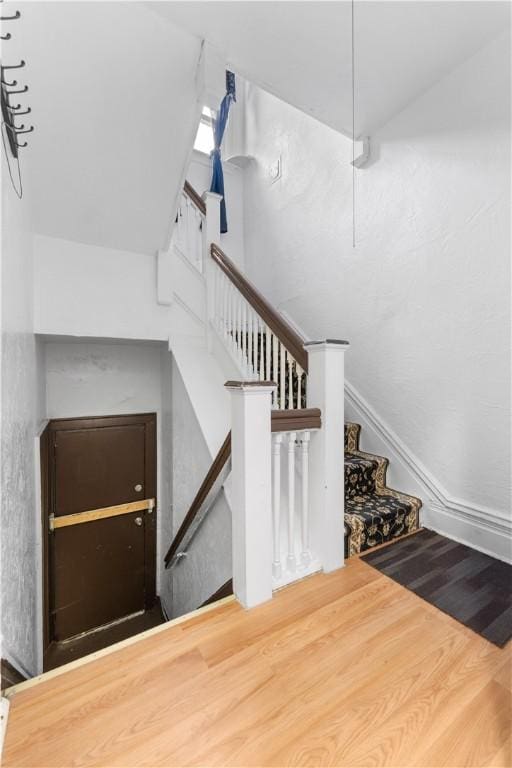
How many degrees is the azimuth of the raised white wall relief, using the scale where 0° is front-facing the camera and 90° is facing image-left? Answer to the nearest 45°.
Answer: approximately 45°

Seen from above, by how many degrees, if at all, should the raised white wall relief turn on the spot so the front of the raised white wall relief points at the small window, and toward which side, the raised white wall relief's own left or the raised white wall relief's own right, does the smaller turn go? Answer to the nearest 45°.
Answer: approximately 90° to the raised white wall relief's own right

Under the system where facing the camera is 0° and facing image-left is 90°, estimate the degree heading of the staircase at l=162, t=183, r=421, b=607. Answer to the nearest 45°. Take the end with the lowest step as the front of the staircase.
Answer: approximately 315°
